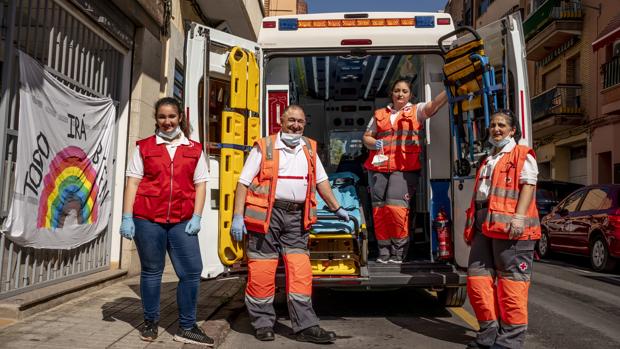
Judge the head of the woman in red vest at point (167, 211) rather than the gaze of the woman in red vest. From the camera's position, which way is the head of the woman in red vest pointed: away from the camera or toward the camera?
toward the camera

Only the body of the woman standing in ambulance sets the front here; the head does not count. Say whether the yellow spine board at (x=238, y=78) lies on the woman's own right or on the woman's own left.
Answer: on the woman's own right

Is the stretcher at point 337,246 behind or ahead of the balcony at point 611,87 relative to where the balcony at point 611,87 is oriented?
ahead

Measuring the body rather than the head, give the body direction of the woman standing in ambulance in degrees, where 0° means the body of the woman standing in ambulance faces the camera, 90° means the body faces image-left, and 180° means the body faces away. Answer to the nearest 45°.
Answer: approximately 0°

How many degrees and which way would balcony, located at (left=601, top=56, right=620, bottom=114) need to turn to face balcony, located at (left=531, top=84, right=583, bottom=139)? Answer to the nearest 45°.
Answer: approximately 90° to its right

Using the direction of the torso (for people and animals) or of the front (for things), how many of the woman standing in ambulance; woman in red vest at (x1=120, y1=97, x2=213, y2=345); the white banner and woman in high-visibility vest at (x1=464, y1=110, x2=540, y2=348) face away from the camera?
0

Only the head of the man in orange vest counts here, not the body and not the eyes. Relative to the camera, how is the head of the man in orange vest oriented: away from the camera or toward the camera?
toward the camera

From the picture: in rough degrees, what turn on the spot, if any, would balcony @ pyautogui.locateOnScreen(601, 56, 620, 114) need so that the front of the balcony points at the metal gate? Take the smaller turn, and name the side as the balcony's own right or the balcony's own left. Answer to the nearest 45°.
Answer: approximately 45° to the balcony's own left

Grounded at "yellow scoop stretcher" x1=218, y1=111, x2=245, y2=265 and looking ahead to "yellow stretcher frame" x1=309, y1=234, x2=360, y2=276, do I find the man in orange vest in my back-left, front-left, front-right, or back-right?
front-right

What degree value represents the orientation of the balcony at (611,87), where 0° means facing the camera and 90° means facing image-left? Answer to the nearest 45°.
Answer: approximately 45°

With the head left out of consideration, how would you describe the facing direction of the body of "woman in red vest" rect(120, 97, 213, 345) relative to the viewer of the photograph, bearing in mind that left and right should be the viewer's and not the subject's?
facing the viewer

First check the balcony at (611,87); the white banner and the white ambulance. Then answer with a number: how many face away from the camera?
1

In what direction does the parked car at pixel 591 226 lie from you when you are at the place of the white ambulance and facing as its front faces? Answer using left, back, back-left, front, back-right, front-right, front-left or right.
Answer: front-right
